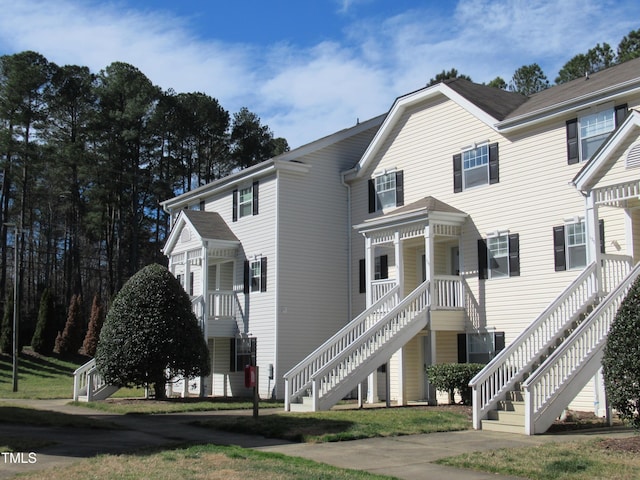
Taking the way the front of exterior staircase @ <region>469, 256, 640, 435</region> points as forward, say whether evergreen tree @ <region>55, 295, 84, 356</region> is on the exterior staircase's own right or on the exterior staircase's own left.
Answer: on the exterior staircase's own right

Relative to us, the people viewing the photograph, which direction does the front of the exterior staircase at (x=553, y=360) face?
facing the viewer and to the left of the viewer

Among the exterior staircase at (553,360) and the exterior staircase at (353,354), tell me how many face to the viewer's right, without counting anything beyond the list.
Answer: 0

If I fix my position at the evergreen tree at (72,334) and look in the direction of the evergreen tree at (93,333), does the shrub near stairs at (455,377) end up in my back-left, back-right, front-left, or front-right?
front-right

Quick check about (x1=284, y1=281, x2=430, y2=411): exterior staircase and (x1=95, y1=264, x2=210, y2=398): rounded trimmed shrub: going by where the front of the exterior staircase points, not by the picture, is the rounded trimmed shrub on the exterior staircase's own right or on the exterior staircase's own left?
on the exterior staircase's own right

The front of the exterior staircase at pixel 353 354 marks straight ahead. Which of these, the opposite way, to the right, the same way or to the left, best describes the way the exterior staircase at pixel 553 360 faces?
the same way
